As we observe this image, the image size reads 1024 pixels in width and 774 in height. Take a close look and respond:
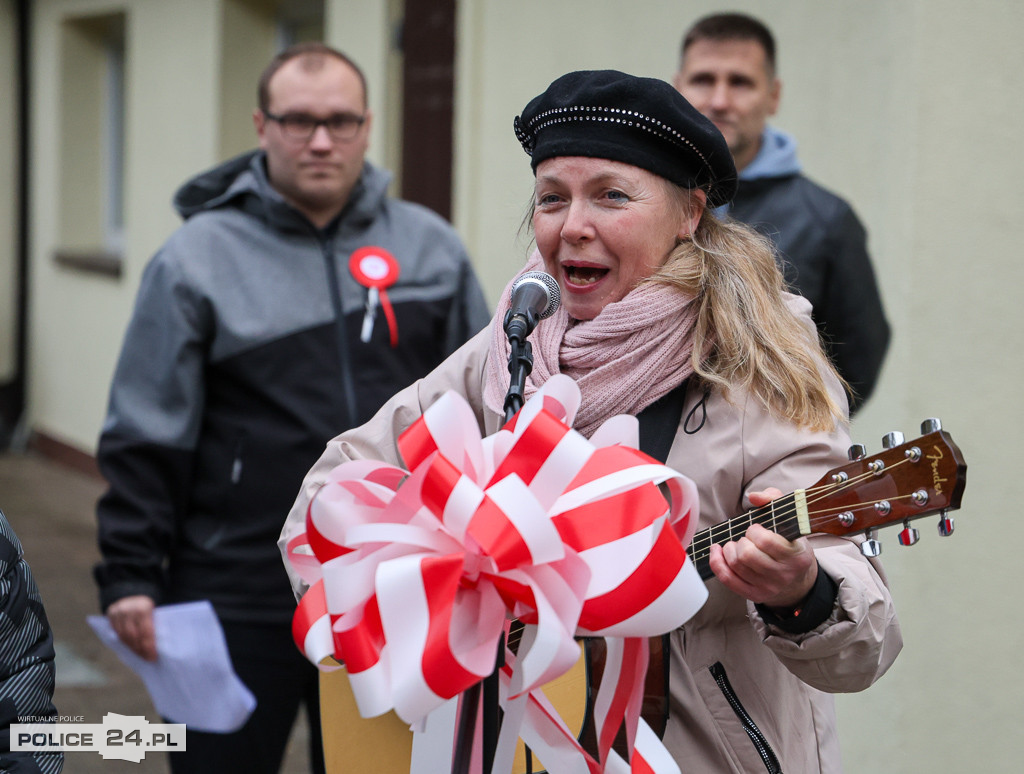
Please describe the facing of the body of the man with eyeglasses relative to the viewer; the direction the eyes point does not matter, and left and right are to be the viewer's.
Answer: facing the viewer

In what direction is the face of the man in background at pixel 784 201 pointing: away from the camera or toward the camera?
toward the camera

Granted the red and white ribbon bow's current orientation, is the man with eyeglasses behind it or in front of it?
behind

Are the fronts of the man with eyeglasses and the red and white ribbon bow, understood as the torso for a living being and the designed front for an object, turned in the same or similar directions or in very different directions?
same or similar directions

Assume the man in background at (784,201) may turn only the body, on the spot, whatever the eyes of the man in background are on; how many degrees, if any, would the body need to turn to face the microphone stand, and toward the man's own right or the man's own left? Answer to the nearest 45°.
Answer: approximately 45° to the man's own left

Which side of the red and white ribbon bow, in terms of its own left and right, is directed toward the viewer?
front

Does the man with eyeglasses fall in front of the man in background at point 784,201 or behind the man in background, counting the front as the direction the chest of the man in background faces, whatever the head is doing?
in front

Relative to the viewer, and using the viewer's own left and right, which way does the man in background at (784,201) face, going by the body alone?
facing the viewer and to the left of the viewer

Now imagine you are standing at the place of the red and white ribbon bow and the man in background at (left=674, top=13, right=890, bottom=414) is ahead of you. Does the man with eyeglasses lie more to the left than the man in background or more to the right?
left

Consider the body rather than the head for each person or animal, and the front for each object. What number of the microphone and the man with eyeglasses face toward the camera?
1

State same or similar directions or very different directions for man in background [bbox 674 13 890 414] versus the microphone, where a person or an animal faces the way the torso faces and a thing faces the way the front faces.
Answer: very different directions

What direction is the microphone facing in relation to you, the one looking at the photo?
facing away from the viewer and to the right of the viewer

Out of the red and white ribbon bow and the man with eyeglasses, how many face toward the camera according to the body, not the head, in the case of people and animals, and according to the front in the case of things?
2

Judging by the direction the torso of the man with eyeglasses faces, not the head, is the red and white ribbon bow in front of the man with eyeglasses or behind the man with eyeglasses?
in front

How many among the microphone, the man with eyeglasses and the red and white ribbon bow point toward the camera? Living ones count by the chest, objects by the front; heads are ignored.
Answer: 2

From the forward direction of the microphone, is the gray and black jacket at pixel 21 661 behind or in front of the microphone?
behind
